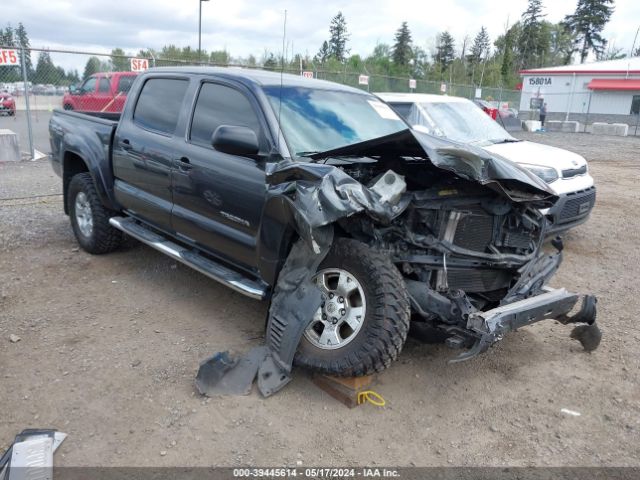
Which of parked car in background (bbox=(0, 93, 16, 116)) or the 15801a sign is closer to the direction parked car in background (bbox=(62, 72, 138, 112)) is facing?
the parked car in background

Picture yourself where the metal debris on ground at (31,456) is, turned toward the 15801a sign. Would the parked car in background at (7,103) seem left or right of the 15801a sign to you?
left

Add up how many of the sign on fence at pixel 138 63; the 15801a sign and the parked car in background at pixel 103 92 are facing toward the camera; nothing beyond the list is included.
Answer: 2

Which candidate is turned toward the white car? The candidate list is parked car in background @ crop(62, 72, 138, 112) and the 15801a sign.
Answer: the 15801a sign

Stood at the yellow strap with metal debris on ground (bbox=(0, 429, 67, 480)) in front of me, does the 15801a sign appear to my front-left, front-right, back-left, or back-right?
back-right

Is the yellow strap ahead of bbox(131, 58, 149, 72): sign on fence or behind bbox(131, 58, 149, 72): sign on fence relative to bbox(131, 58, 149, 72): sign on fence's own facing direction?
ahead

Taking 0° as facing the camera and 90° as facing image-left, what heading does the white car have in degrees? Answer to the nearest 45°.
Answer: approximately 315°

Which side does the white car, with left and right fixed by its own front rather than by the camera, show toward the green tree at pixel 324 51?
back

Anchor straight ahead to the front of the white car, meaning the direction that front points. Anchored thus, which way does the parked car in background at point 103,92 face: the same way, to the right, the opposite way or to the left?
to the right

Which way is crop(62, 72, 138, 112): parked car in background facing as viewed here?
to the viewer's left
